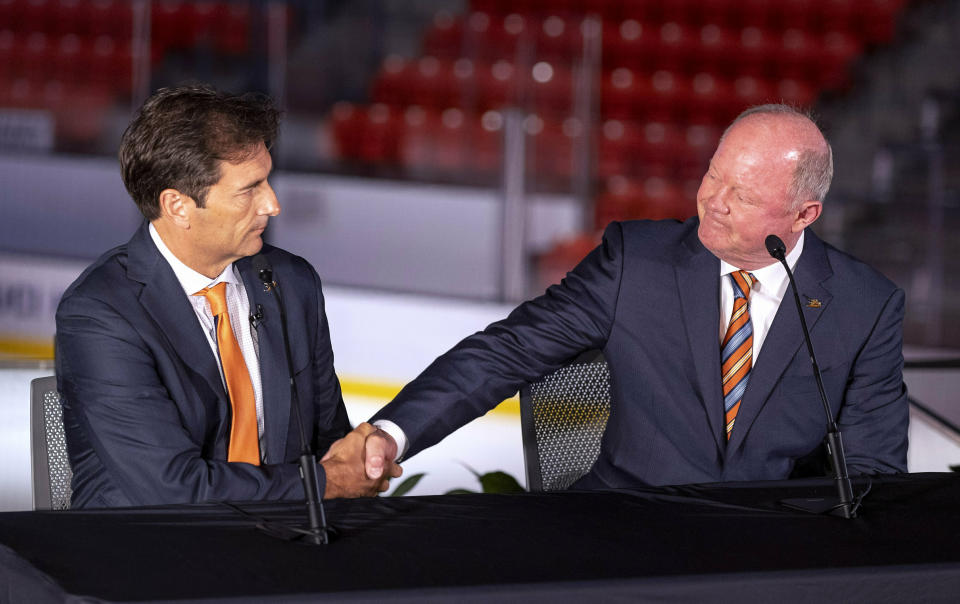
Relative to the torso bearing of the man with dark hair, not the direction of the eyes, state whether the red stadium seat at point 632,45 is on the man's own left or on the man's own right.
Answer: on the man's own left

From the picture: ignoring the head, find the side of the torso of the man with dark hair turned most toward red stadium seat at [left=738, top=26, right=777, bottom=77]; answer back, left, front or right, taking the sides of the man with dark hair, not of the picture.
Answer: left

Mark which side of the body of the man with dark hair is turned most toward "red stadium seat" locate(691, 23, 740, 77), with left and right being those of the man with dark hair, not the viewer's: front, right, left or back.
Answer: left

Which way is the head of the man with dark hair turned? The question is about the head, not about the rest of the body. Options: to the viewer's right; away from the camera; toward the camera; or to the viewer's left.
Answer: to the viewer's right

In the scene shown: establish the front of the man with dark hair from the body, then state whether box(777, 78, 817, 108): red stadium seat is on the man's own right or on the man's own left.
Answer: on the man's own left

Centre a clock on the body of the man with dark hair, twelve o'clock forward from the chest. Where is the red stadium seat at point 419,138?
The red stadium seat is roughly at 8 o'clock from the man with dark hair.

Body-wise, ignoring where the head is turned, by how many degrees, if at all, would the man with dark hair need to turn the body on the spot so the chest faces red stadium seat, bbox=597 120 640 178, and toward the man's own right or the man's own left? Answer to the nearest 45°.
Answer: approximately 90° to the man's own left

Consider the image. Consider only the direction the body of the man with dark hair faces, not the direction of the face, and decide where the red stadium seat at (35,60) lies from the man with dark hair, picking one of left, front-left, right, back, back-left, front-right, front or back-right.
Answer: back-left

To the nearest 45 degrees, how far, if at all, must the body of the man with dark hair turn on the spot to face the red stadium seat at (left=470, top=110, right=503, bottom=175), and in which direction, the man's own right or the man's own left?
approximately 135° to the man's own left

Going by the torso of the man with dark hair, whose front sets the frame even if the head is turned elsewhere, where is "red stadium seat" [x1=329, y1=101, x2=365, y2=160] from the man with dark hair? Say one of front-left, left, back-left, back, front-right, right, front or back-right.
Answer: back-left

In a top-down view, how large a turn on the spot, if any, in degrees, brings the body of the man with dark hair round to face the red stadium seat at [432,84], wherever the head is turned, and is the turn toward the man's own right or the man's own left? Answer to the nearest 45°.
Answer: approximately 135° to the man's own left

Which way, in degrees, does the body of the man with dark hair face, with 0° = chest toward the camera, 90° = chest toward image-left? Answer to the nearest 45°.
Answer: approximately 315°
